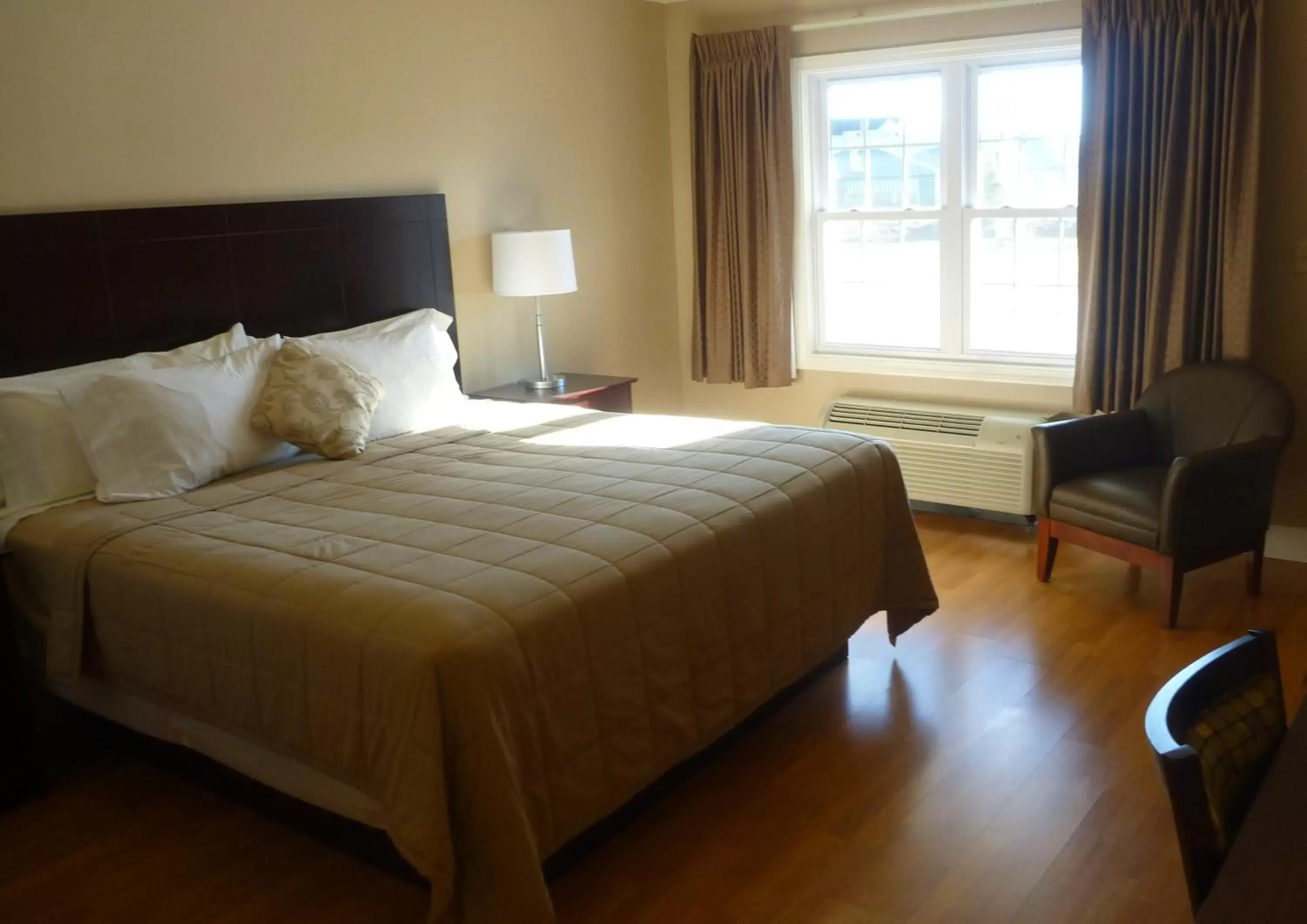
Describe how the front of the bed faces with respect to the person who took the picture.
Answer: facing the viewer and to the right of the viewer

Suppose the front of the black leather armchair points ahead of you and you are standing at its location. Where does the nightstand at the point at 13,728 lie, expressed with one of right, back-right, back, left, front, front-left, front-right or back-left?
front

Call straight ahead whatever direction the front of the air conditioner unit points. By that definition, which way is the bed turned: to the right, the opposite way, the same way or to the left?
to the left

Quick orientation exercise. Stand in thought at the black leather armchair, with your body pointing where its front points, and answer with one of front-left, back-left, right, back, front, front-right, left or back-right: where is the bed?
front

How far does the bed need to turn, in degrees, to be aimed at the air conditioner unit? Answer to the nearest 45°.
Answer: approximately 90° to its left

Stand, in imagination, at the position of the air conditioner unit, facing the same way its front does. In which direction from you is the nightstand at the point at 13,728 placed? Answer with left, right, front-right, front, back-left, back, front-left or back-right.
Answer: front

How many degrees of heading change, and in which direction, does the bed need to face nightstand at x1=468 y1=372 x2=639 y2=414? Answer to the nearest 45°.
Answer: approximately 135° to its left

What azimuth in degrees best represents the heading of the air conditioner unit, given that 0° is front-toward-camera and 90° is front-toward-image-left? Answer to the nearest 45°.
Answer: approximately 45°

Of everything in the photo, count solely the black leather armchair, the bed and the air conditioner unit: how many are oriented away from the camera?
0

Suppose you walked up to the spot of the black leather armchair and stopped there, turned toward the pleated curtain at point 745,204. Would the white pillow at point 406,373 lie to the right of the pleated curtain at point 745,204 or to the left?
left

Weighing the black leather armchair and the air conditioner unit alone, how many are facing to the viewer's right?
0

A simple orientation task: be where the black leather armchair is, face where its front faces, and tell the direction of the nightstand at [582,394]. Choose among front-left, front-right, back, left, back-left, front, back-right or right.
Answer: front-right

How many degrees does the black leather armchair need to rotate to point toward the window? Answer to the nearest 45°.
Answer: approximately 90° to its right
